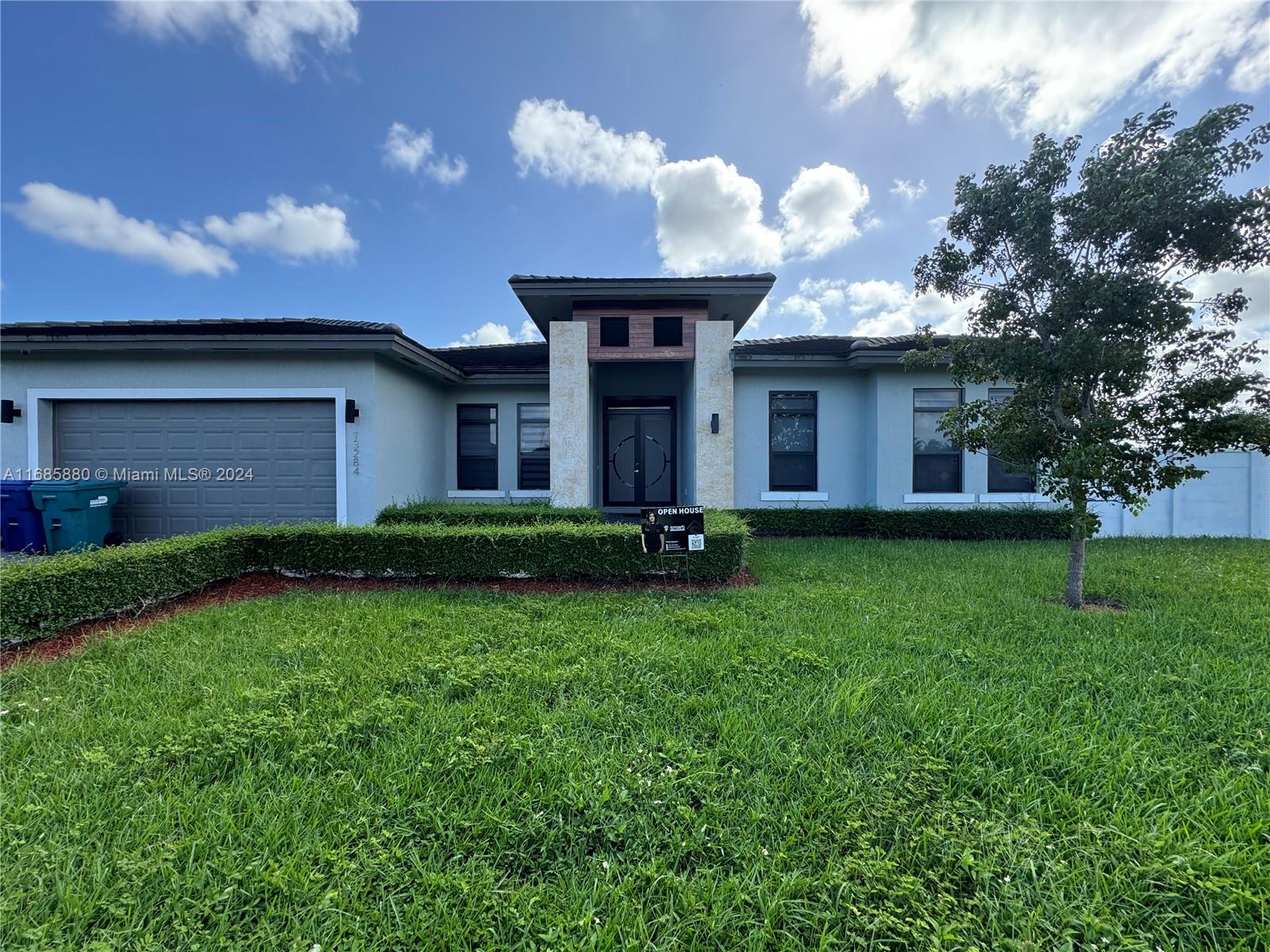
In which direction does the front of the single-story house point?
toward the camera

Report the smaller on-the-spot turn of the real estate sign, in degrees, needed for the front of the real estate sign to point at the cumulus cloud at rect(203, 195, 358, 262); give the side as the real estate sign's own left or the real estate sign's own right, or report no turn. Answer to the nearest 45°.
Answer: approximately 135° to the real estate sign's own right

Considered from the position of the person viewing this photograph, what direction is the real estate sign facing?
facing the viewer

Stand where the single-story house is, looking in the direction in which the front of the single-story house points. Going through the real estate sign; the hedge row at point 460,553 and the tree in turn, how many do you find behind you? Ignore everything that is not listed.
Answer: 0

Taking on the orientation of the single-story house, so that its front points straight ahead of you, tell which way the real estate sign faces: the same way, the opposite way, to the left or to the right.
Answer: the same way

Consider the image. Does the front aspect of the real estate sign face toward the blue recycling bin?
no

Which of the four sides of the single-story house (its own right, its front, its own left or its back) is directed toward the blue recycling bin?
right

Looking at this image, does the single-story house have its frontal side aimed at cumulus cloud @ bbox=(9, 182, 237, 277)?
no

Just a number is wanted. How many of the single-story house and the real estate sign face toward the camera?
2

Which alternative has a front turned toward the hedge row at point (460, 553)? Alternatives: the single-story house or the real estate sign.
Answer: the single-story house

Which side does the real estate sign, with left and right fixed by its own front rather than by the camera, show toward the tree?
left

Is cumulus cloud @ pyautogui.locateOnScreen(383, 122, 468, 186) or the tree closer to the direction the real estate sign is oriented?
the tree
